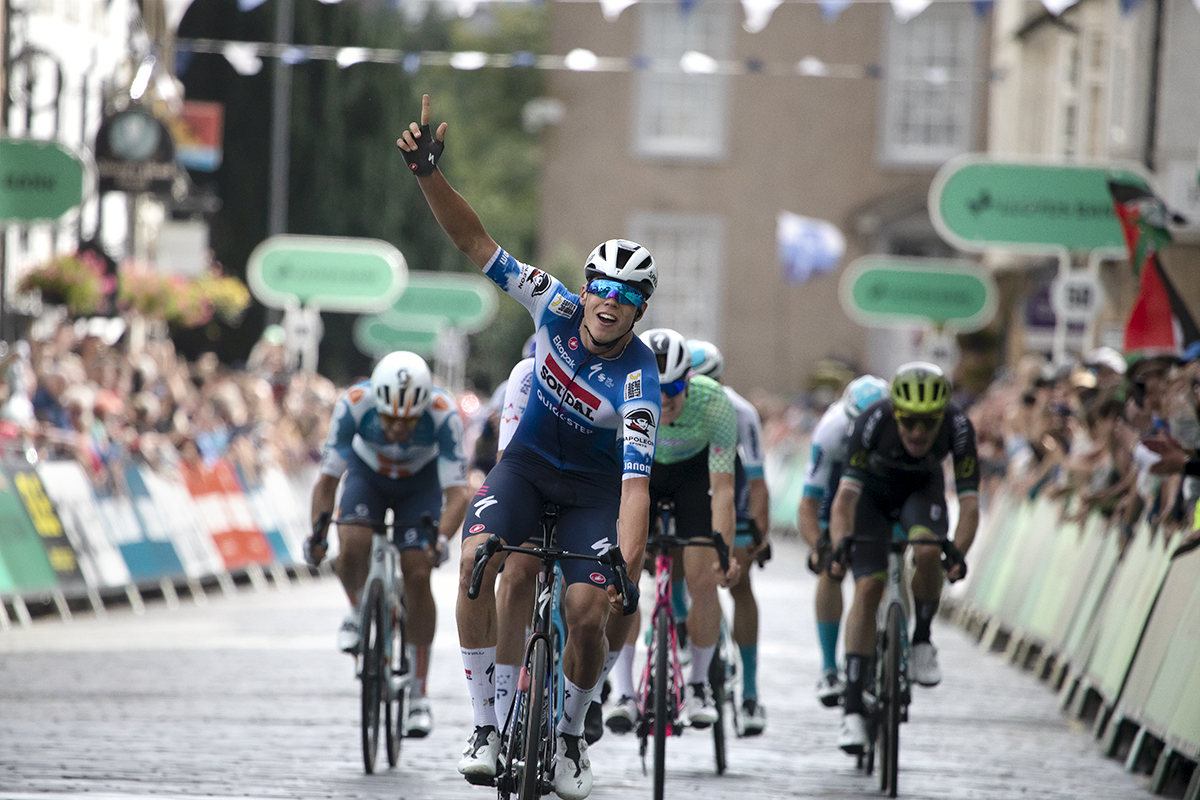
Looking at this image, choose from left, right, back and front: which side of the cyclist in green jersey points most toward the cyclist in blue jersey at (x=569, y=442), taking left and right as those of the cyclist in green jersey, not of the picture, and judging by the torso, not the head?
front

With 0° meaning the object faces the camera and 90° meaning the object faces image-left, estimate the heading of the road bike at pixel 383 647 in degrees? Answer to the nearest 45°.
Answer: approximately 0°

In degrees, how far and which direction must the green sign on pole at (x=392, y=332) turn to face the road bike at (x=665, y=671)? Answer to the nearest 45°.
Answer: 0° — it already faces it

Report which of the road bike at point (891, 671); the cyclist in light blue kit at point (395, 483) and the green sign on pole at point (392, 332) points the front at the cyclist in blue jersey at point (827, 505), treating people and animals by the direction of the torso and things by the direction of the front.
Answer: the green sign on pole

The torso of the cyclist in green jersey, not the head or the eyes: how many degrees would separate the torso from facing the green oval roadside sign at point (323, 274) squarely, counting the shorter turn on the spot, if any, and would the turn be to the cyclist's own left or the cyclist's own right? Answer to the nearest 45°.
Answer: approximately 180°

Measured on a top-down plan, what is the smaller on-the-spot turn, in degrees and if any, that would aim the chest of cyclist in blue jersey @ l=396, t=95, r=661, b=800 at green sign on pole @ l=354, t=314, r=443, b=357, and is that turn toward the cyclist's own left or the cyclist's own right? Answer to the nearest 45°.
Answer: approximately 180°

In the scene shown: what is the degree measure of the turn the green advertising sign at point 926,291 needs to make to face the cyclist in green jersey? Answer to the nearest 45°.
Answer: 0° — it already faces them

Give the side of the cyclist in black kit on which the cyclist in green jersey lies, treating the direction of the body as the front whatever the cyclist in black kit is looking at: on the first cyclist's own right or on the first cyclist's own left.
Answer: on the first cyclist's own right

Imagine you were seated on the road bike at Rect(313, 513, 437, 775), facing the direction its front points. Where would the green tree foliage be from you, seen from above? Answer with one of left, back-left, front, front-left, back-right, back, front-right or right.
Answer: back
